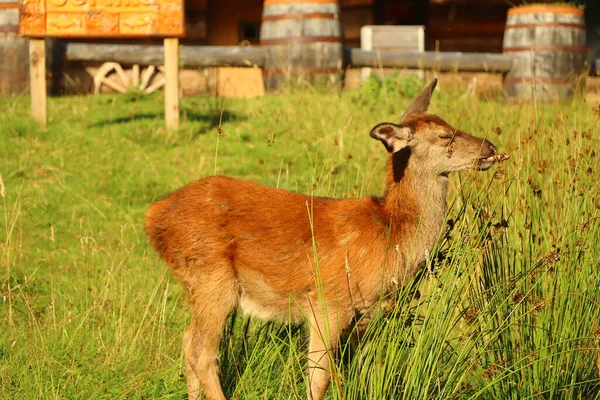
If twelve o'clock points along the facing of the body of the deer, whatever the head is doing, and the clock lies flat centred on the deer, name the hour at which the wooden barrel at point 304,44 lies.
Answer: The wooden barrel is roughly at 9 o'clock from the deer.

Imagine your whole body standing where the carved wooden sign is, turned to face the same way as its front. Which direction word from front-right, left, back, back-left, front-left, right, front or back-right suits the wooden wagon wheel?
back

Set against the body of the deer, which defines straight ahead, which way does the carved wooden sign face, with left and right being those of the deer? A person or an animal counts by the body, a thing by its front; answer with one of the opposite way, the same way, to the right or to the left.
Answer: to the right

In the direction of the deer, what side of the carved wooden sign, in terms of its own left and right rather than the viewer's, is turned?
front

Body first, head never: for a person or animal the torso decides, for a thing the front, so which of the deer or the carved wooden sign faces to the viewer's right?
the deer

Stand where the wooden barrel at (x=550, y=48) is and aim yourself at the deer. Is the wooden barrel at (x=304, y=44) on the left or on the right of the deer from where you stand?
right

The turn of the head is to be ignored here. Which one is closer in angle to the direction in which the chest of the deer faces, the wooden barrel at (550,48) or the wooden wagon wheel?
the wooden barrel

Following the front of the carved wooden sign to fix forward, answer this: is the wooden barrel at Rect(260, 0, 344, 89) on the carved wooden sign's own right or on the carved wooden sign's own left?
on the carved wooden sign's own left

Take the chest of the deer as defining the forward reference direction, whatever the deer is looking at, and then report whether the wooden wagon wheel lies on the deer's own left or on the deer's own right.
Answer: on the deer's own left

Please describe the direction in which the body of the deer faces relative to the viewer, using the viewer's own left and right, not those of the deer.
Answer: facing to the right of the viewer

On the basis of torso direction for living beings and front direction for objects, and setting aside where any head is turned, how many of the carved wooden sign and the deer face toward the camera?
1

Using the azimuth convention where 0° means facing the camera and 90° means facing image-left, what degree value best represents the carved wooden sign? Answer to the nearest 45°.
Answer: approximately 0°

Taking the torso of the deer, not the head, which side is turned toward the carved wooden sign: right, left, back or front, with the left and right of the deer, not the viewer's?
left
